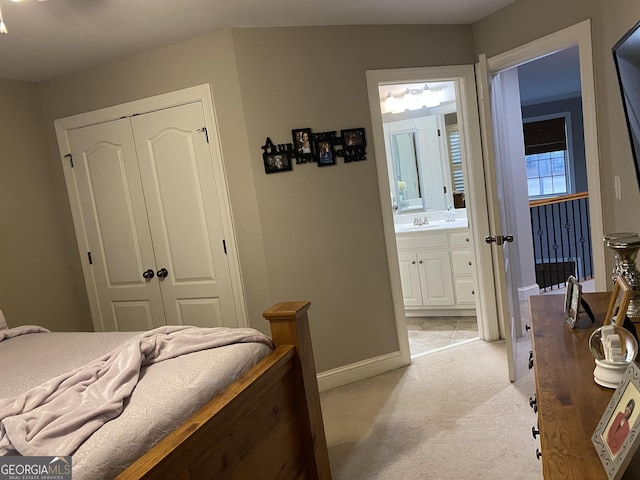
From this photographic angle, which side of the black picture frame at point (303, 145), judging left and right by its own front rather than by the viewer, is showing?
front

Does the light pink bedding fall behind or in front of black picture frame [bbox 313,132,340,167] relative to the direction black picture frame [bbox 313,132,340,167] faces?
in front

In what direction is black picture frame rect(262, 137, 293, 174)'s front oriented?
toward the camera

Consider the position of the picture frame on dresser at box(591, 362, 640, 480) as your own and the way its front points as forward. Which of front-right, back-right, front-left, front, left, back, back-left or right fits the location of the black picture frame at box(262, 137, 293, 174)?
right

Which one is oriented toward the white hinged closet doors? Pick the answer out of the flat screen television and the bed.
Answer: the flat screen television

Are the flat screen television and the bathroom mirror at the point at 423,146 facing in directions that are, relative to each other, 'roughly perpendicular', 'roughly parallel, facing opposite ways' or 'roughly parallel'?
roughly perpendicular

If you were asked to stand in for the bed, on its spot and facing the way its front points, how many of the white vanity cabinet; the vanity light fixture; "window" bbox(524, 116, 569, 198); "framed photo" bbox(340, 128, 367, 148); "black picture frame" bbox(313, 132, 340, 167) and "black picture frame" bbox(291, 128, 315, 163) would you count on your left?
6

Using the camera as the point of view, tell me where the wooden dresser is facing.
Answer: facing to the left of the viewer

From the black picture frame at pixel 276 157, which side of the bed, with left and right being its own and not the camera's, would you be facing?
left

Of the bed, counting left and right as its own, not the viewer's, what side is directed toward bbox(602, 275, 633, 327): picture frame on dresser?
front

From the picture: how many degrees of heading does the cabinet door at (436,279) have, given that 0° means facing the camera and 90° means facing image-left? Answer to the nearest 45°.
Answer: approximately 0°

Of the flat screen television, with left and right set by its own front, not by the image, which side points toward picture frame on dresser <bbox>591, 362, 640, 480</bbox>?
left

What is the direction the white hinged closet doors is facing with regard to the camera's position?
facing the viewer and to the left of the viewer

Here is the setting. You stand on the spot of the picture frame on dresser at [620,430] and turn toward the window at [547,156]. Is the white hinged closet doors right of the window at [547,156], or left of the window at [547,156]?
left

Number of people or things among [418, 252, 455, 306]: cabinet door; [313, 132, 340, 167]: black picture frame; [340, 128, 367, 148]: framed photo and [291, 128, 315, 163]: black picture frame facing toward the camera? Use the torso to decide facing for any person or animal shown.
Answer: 4

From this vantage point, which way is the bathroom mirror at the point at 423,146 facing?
toward the camera

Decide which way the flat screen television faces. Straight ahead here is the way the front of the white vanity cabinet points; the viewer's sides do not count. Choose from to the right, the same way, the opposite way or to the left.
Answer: to the right

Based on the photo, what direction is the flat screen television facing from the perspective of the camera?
to the viewer's left

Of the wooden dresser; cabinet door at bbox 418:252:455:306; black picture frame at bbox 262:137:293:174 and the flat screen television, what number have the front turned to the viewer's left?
2

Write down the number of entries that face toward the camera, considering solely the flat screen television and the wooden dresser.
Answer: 0
